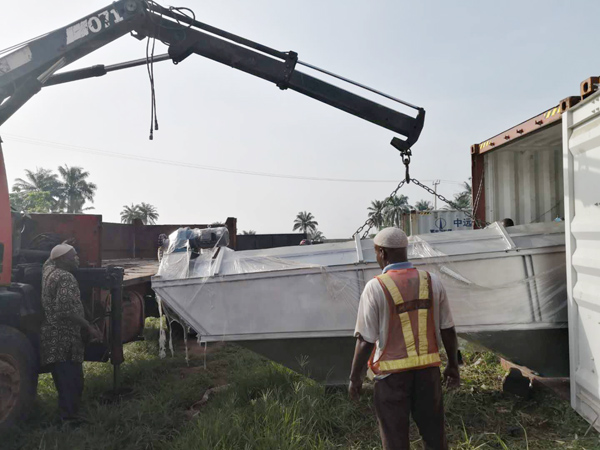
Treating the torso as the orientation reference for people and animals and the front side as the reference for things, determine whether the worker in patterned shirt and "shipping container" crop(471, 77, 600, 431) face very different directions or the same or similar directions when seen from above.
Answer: very different directions

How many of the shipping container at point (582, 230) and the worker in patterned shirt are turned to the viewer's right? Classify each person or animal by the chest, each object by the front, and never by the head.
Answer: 1

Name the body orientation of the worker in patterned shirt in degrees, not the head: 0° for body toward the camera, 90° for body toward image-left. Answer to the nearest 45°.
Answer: approximately 270°

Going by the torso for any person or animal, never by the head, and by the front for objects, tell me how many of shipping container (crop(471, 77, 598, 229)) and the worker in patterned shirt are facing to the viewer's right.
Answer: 1

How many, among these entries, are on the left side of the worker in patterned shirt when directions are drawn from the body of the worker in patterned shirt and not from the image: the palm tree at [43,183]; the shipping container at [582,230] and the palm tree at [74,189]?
2

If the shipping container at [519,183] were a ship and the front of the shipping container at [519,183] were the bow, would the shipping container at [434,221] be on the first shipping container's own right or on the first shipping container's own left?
on the first shipping container's own right

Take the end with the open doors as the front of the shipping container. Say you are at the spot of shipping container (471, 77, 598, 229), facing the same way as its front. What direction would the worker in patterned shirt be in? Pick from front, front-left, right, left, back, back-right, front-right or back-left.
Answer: front

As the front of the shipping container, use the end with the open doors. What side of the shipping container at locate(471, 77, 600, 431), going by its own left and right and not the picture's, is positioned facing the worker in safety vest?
front

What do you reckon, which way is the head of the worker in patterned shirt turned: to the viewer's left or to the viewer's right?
to the viewer's right

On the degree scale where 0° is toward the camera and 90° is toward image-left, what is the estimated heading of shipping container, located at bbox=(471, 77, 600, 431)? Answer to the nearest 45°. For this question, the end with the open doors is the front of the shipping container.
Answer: approximately 45°

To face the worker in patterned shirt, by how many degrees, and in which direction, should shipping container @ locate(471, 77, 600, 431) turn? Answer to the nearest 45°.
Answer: approximately 45° to its right

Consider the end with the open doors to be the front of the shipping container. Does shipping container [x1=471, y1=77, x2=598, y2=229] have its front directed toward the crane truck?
yes

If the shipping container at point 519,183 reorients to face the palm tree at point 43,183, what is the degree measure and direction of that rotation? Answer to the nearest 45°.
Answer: approximately 90° to its right

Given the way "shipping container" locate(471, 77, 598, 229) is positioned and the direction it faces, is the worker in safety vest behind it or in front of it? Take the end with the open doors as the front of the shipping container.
in front

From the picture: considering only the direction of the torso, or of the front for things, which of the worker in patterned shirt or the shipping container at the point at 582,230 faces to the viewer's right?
the worker in patterned shirt

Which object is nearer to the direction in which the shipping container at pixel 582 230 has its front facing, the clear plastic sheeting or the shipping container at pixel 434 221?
the clear plastic sheeting
